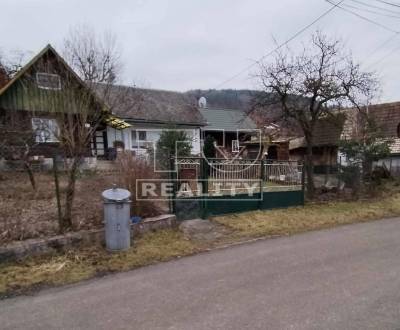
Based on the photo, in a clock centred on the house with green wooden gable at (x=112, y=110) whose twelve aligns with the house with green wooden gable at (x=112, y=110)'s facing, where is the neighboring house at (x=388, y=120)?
the neighboring house at (x=388, y=120) is roughly at 9 o'clock from the house with green wooden gable at (x=112, y=110).

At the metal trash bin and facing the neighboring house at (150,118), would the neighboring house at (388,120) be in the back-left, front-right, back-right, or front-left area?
front-right

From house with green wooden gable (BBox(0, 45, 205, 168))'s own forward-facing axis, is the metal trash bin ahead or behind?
ahead

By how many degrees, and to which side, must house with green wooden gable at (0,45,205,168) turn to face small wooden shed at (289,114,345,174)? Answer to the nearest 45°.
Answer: approximately 90° to its left

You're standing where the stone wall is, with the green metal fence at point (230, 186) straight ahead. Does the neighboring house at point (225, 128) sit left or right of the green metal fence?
left

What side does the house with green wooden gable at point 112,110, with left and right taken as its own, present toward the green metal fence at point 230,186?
front

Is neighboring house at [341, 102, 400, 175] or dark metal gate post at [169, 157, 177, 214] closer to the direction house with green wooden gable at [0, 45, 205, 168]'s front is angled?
the dark metal gate post

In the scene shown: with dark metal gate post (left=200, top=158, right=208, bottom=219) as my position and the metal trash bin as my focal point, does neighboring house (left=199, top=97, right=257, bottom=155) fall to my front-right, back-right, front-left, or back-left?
back-right

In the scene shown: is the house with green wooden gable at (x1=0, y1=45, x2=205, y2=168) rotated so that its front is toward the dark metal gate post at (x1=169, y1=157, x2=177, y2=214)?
yes

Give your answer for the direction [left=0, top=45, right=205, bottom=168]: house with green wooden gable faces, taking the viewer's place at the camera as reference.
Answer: facing the viewer

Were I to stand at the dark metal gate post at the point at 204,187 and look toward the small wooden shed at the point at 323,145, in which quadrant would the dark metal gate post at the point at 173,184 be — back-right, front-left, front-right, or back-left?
back-left

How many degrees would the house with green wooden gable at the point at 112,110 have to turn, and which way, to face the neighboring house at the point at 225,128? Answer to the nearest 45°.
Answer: approximately 135° to its left

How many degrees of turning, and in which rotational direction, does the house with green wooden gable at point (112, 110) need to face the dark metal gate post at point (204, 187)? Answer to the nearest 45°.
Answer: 0° — it already faces it
